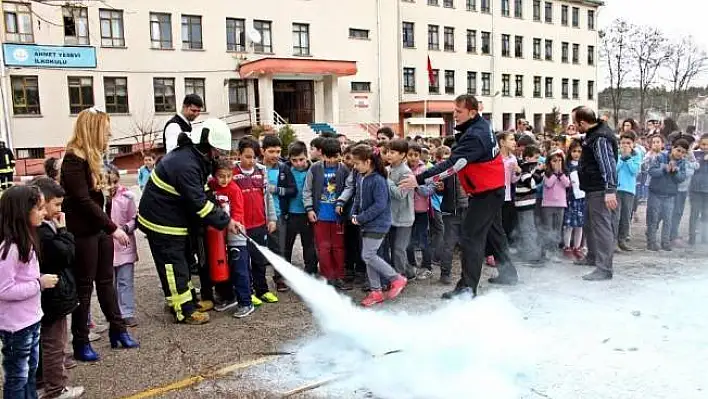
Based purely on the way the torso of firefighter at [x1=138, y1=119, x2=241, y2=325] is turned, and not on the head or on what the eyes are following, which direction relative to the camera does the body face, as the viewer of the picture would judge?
to the viewer's right

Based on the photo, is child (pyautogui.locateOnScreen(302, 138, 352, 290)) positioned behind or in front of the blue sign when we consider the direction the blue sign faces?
in front

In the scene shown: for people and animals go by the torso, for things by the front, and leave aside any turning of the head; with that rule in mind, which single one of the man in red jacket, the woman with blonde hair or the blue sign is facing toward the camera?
the blue sign

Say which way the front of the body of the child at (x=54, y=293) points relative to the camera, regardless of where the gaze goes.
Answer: to the viewer's right

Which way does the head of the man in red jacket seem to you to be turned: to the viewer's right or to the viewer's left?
to the viewer's left

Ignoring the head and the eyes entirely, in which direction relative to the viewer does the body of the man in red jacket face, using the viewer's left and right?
facing to the left of the viewer

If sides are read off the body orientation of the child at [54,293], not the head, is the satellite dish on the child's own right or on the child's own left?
on the child's own left

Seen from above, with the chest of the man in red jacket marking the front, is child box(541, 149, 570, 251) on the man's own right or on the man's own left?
on the man's own right

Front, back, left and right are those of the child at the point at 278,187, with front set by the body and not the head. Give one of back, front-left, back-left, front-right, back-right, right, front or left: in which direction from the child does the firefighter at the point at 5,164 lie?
back-right

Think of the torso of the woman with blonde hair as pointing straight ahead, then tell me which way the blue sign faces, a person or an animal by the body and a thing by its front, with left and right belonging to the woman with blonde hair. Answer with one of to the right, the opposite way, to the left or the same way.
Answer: to the right

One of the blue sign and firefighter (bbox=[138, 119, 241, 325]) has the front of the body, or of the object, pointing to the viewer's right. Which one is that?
the firefighter

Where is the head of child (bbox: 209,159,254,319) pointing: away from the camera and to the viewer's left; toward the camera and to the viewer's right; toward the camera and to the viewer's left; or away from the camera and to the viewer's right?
toward the camera and to the viewer's right

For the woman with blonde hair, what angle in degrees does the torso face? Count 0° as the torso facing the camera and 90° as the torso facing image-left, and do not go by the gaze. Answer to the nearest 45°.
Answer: approximately 270°

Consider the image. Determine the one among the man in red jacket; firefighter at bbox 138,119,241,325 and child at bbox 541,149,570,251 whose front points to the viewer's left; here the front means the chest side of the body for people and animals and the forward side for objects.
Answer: the man in red jacket

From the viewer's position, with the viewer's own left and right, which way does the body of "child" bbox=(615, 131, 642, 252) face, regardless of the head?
facing the viewer and to the left of the viewer
